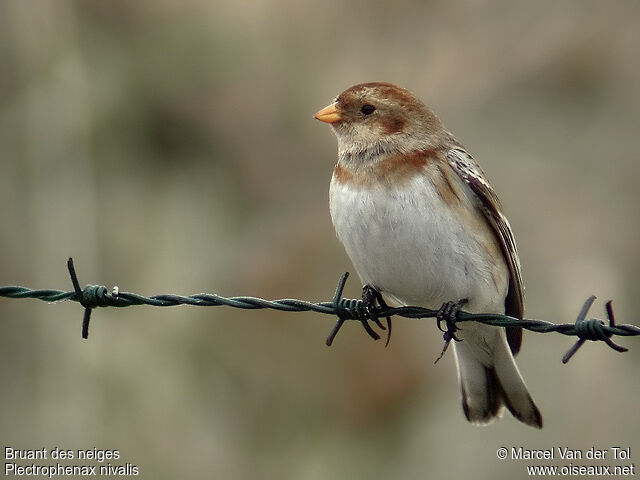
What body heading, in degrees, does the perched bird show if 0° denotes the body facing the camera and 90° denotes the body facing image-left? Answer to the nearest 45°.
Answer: approximately 45°
